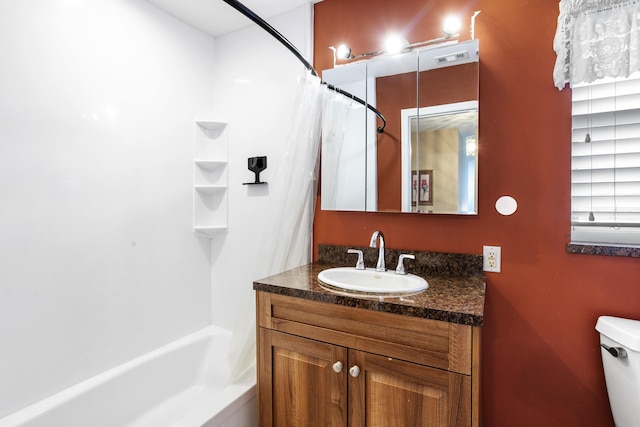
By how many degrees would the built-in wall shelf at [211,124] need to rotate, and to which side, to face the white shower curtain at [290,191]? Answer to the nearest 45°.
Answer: approximately 45° to its left

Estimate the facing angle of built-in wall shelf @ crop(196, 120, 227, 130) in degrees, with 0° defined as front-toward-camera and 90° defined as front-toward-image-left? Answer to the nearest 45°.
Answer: approximately 0°

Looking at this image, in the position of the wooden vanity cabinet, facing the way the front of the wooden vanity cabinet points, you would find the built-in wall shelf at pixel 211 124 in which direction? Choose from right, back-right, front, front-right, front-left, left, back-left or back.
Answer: right

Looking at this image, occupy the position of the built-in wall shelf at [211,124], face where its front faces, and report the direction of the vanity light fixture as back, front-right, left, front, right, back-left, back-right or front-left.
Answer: front-left

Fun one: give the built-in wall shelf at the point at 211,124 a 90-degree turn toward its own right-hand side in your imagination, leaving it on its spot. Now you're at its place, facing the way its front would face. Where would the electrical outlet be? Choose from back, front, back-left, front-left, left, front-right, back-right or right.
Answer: back-left

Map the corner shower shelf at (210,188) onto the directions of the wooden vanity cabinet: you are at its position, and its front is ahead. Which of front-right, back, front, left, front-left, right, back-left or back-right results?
right

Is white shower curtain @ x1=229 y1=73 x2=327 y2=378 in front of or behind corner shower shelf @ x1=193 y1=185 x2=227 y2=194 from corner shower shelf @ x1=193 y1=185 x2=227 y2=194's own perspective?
in front

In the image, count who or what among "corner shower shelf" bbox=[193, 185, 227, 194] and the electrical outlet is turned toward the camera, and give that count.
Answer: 2

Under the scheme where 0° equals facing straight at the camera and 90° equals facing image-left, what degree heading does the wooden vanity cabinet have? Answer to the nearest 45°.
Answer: approximately 45°

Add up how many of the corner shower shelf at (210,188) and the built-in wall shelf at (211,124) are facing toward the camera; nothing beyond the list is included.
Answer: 2

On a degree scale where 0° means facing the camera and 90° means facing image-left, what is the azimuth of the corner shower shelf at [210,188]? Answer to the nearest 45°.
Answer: approximately 0°
